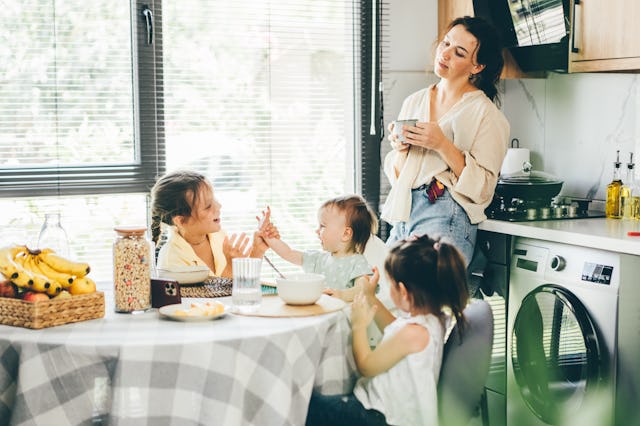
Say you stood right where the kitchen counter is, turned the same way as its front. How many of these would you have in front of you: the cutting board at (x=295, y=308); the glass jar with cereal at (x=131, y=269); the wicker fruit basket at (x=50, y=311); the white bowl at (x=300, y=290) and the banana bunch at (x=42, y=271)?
5

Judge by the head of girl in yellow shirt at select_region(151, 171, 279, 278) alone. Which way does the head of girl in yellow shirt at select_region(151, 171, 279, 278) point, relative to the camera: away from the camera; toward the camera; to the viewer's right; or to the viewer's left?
to the viewer's right

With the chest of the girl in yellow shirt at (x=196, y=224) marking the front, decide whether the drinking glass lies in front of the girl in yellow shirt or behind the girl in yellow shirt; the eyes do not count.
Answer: in front

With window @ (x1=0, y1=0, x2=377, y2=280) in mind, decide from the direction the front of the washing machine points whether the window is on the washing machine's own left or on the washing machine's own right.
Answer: on the washing machine's own right

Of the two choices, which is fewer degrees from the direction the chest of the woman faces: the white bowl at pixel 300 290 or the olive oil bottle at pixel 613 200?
the white bowl

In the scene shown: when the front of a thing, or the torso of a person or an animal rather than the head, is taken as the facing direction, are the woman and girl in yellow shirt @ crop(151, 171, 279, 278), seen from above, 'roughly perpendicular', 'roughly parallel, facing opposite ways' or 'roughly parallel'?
roughly perpendicular

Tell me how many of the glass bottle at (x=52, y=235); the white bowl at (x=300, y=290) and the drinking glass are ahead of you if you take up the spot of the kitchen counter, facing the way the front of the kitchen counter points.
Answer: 3

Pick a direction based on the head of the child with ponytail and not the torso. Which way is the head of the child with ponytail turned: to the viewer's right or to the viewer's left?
to the viewer's left

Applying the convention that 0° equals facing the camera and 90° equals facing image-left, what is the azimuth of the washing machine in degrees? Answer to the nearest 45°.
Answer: approximately 45°
